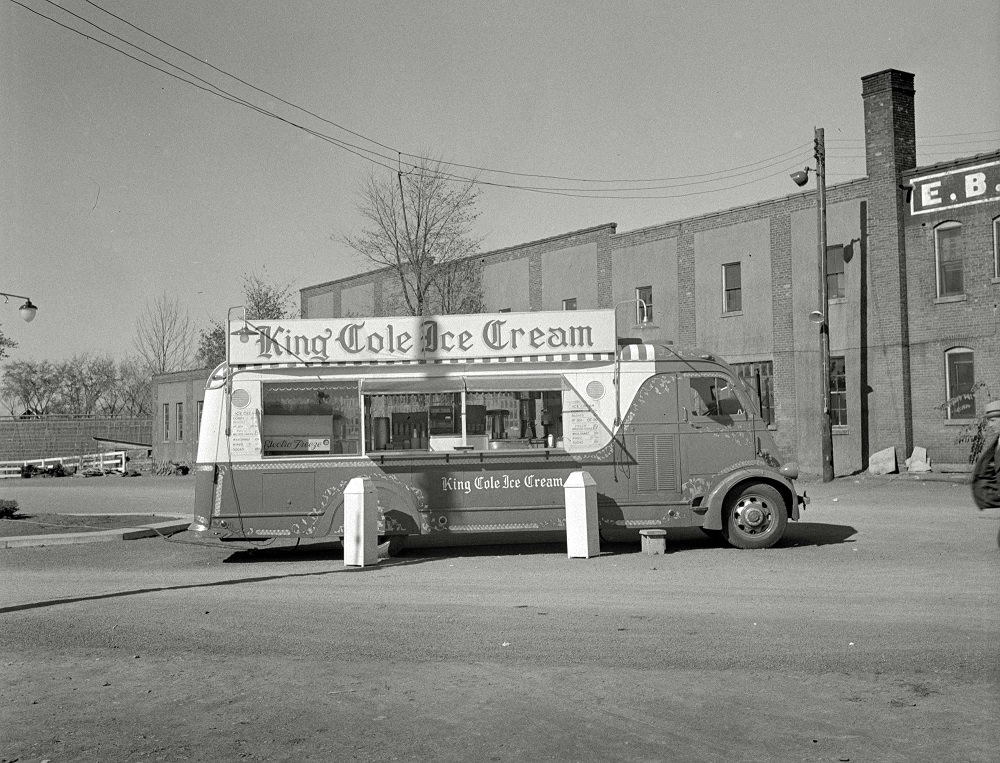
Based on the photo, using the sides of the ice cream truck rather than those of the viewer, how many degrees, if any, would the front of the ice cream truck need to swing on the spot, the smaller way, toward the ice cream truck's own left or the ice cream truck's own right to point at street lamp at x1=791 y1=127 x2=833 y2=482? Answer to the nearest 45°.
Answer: approximately 45° to the ice cream truck's own left

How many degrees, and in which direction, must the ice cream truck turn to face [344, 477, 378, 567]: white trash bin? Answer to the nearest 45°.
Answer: approximately 135° to its right

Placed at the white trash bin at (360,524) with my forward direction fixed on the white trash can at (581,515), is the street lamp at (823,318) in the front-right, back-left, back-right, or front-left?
front-left

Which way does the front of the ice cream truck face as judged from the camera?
facing to the right of the viewer
